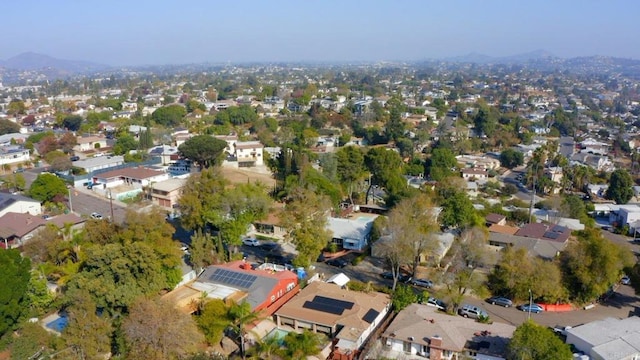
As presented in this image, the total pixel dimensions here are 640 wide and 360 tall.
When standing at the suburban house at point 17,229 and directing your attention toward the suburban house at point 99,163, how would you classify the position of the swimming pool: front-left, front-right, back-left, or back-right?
back-right

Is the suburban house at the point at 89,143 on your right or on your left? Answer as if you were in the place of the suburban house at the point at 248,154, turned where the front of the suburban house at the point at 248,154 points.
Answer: on your right

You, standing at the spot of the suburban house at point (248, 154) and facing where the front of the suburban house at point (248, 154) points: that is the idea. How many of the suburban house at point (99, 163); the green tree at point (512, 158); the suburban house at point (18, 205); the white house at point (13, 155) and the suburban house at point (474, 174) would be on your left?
2

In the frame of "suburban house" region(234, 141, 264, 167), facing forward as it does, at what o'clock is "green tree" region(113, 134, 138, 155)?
The green tree is roughly at 4 o'clock from the suburban house.

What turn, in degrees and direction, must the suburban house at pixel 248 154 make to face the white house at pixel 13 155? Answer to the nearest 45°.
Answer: approximately 90° to its right

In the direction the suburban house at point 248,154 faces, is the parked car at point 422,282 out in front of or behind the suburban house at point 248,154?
in front

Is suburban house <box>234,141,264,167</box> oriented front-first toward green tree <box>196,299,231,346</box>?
yes

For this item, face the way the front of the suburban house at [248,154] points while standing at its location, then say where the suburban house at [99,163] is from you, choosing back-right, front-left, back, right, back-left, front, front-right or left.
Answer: right

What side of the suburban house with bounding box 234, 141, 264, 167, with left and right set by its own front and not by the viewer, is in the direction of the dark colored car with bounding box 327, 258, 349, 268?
front

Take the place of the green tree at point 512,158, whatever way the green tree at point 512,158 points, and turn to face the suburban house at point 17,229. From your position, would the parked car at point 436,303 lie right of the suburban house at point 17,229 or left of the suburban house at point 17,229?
left

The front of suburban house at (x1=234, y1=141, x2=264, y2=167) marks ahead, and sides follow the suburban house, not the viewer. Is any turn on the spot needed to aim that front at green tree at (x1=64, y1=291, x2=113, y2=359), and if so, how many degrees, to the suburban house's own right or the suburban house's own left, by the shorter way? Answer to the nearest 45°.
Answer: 0° — it already faces it

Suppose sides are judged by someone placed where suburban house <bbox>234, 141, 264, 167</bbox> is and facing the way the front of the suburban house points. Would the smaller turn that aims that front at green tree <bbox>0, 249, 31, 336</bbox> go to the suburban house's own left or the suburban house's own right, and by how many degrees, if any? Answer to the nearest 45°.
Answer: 0° — it already faces it

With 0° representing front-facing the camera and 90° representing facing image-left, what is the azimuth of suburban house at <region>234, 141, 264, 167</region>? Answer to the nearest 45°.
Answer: approximately 0°

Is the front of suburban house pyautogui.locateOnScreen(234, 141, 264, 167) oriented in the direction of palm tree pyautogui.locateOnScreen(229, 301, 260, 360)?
yes

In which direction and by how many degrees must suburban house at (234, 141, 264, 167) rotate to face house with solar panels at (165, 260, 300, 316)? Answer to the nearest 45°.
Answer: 0° — it already faces it

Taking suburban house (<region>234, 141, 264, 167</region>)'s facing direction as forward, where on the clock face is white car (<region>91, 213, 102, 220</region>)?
The white car is roughly at 1 o'clock from the suburban house.

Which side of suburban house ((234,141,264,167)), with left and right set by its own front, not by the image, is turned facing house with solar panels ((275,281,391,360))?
front

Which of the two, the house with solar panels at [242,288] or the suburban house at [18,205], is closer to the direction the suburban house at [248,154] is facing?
the house with solar panels

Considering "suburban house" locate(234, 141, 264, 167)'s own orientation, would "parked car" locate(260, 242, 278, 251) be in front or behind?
in front

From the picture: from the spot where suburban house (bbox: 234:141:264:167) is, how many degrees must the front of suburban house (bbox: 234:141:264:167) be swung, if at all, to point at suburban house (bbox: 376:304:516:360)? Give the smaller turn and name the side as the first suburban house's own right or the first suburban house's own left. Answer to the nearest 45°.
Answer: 0° — it already faces it

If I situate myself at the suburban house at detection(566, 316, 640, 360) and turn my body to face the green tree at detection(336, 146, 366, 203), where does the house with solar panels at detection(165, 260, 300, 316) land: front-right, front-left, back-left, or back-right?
front-left
